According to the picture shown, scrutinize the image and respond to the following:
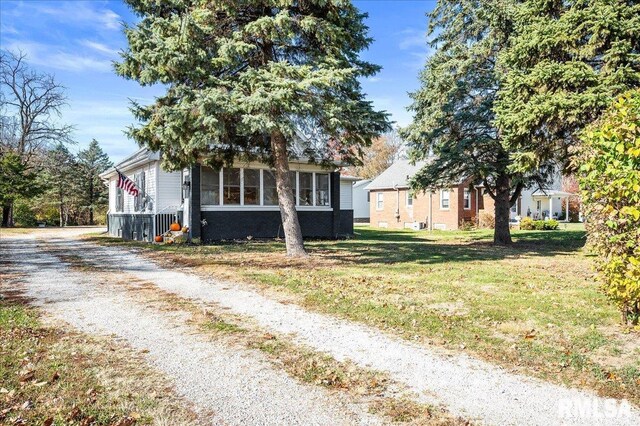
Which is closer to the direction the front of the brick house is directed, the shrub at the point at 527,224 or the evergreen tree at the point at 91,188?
the shrub

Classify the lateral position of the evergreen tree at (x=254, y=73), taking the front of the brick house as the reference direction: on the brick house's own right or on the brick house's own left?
on the brick house's own right

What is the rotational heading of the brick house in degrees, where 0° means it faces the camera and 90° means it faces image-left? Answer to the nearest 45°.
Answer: approximately 315°

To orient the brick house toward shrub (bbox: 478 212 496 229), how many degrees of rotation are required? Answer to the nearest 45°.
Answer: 0° — it already faces it
